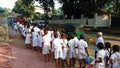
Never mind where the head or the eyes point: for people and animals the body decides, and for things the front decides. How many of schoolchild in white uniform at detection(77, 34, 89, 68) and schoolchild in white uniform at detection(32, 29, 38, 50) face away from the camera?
2

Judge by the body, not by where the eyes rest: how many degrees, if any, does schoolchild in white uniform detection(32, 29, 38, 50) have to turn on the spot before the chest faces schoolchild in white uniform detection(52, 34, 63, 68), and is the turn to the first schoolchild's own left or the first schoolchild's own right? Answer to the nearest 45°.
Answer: approximately 180°

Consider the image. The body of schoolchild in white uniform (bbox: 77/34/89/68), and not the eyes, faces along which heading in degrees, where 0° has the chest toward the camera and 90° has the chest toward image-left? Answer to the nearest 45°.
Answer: approximately 180°

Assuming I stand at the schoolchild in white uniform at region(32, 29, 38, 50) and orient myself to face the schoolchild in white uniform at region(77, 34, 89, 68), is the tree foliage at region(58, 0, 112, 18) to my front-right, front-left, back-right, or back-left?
back-left

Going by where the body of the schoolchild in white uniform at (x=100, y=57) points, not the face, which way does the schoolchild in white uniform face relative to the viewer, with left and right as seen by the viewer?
facing away from the viewer and to the left of the viewer

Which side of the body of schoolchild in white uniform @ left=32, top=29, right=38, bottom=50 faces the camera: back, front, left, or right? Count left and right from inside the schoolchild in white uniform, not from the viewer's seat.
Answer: back

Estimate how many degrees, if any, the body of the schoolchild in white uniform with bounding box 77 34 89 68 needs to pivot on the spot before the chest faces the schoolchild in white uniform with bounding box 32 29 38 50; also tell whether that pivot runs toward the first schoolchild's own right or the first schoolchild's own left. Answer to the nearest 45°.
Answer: approximately 45° to the first schoolchild's own left

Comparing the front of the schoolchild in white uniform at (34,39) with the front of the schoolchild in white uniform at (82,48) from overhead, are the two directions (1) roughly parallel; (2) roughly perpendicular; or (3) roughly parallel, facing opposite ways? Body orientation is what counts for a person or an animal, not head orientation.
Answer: roughly parallel
